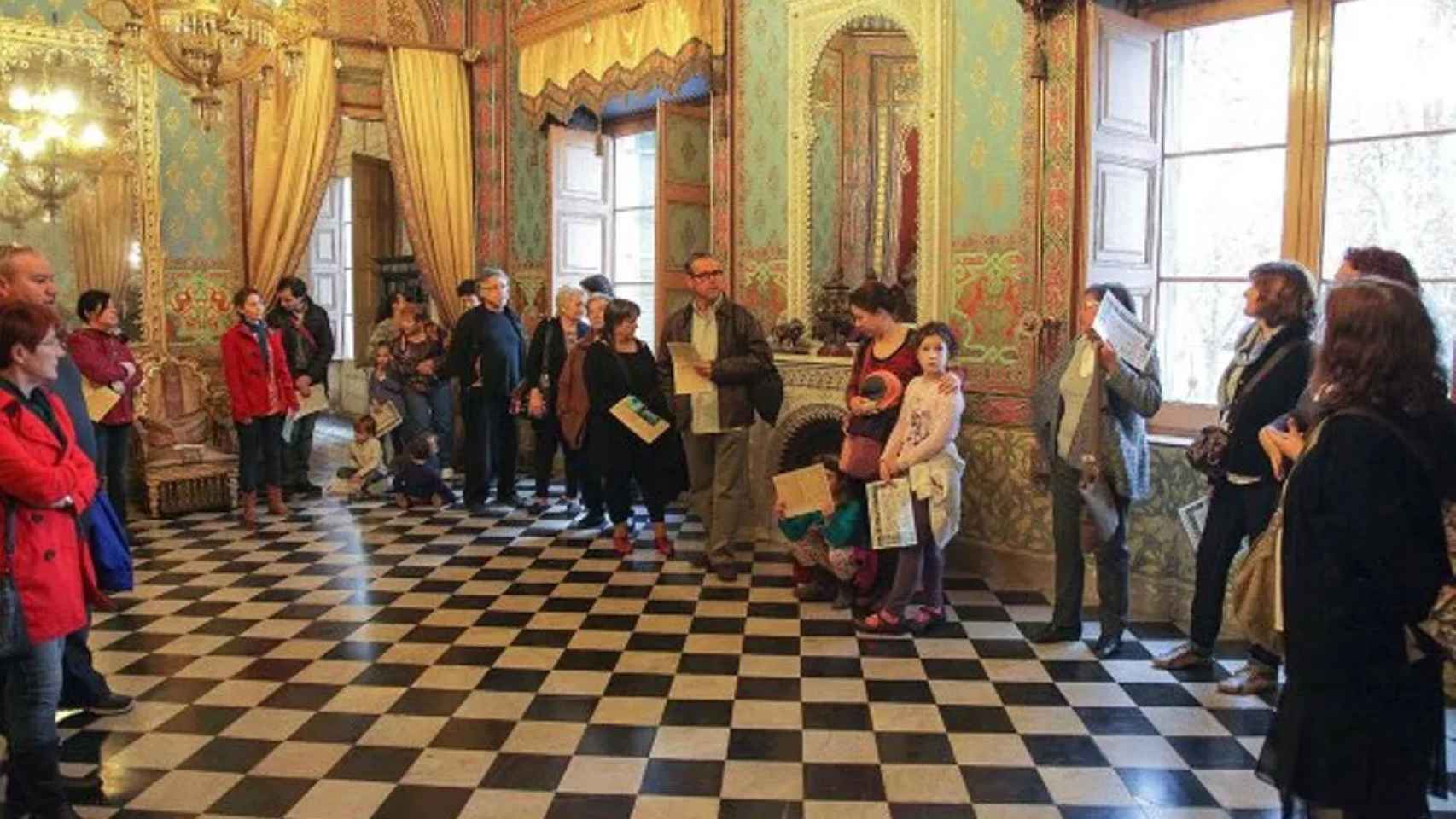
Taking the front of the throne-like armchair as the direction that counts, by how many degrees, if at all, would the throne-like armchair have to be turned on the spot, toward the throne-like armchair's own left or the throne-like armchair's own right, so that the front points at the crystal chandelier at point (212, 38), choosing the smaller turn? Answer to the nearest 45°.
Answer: approximately 45° to the throne-like armchair's own right

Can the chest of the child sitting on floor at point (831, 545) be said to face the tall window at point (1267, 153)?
no

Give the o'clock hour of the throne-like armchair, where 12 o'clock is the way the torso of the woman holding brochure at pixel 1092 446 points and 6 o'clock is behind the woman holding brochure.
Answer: The throne-like armchair is roughly at 2 o'clock from the woman holding brochure.

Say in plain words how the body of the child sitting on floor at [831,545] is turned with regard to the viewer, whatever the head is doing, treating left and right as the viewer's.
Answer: facing the viewer and to the left of the viewer

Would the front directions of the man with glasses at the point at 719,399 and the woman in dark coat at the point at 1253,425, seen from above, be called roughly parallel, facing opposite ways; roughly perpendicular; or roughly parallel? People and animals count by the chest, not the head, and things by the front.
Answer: roughly perpendicular

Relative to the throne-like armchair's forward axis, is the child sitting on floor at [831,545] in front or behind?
in front

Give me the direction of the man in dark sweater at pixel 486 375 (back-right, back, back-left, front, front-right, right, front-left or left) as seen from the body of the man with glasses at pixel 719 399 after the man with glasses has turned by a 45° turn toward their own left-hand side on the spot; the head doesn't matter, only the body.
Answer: back

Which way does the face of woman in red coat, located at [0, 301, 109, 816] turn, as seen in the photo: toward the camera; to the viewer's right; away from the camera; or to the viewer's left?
to the viewer's right

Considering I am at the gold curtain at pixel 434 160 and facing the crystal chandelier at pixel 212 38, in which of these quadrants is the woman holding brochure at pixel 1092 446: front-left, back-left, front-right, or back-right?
front-left

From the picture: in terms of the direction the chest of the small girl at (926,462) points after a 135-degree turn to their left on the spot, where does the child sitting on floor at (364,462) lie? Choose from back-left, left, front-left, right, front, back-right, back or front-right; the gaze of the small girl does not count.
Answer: back-left

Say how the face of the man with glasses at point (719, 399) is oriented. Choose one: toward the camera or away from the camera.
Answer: toward the camera

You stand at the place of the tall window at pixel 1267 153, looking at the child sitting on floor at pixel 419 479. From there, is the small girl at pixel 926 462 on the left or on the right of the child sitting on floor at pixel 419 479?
left

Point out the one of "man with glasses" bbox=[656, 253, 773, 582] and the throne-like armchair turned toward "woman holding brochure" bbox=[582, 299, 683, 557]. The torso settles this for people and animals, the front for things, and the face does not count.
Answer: the throne-like armchair

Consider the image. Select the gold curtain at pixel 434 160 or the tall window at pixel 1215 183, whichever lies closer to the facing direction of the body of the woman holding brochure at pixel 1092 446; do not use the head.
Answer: the gold curtain

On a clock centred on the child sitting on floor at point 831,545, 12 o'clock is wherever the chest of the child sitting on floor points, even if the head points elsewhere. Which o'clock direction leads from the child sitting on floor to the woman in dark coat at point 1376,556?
The woman in dark coat is roughly at 10 o'clock from the child sitting on floor.

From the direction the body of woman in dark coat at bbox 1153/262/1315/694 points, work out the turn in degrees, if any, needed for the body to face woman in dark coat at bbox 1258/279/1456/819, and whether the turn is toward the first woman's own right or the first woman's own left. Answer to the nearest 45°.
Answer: approximately 90° to the first woman's own left

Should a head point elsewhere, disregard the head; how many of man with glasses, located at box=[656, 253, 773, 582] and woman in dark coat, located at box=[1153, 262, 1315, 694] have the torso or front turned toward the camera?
1

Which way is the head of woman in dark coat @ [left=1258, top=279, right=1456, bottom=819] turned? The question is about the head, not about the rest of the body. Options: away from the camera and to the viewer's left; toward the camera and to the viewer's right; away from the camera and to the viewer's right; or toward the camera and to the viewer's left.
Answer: away from the camera and to the viewer's left

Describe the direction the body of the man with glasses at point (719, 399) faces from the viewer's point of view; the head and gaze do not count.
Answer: toward the camera

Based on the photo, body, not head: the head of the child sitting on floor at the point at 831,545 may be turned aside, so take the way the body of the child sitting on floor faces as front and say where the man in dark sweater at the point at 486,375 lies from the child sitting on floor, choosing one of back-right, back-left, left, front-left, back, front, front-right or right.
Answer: right

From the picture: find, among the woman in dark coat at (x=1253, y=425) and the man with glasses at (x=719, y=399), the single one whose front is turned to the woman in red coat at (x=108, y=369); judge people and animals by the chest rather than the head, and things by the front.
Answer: the woman in dark coat

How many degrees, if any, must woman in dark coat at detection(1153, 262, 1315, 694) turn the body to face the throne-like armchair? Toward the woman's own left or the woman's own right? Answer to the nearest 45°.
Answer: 0° — they already face it
